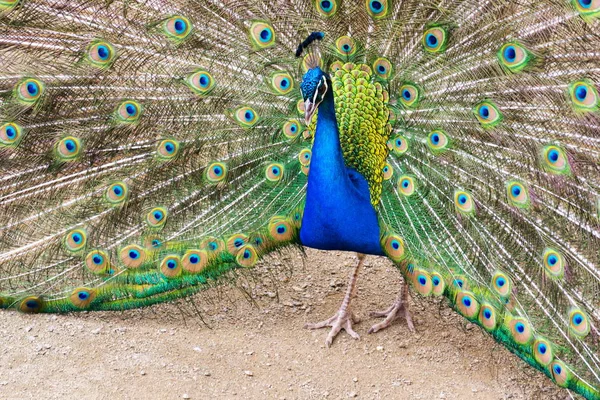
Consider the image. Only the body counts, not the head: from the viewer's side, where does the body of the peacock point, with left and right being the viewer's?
facing the viewer and to the left of the viewer
